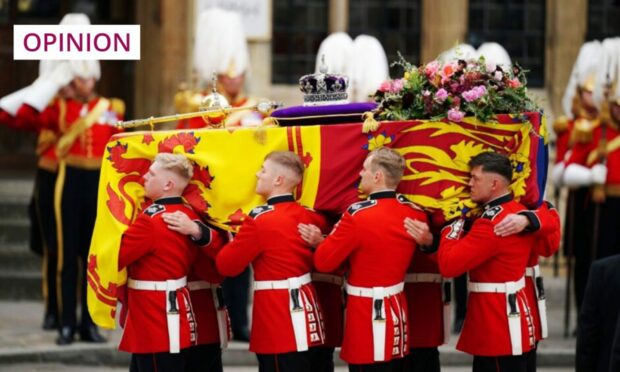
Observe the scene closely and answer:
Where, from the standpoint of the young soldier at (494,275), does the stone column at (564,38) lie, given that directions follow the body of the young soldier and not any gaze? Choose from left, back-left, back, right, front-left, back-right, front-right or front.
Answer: right

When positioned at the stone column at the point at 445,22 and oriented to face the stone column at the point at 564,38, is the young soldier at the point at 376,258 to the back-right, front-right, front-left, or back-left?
back-right

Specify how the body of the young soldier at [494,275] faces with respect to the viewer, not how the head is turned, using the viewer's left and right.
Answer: facing to the left of the viewer

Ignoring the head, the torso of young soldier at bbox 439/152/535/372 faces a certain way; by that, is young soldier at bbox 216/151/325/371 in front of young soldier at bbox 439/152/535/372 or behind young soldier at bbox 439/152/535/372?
in front

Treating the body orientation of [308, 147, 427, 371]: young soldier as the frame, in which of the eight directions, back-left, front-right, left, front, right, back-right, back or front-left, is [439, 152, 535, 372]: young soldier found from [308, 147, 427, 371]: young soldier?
back-right

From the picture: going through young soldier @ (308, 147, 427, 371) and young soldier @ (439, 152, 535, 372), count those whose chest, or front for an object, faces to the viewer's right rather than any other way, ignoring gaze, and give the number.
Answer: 0

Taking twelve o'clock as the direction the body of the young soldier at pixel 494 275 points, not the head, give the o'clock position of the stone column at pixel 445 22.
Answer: The stone column is roughly at 3 o'clock from the young soldier.

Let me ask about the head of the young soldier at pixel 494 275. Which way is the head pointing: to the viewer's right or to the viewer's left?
to the viewer's left

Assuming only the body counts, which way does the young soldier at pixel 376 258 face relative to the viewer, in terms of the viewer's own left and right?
facing away from the viewer and to the left of the viewer

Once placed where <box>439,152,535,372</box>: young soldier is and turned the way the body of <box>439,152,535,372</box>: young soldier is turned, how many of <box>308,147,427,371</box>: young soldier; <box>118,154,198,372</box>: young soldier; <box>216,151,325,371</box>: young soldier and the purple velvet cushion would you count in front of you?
4
